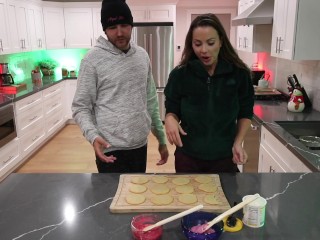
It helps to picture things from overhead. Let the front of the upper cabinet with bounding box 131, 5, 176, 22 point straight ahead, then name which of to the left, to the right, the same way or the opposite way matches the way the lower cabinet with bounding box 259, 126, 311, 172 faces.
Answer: to the right

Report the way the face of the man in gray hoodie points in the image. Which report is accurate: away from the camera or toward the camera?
toward the camera

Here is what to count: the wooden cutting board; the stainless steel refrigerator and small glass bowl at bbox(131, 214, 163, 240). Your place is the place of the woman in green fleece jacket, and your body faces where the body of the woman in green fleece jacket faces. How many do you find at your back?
1

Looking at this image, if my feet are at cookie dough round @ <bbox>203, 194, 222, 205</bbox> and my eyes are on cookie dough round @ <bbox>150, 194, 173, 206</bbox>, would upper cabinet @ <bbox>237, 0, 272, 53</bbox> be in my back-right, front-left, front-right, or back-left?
back-right

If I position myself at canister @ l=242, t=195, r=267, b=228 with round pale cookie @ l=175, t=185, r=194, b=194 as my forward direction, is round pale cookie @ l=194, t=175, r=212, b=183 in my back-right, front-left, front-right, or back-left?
front-right

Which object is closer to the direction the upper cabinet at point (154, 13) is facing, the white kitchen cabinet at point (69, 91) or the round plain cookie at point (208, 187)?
the round plain cookie

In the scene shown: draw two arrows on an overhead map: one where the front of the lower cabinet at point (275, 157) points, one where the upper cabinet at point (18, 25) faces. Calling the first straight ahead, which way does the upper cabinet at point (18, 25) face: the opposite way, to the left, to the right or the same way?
the opposite way

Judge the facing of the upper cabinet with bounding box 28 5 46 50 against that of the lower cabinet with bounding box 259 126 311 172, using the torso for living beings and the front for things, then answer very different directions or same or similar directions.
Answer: very different directions

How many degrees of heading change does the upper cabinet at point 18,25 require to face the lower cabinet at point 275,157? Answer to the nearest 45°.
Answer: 0° — it already faces it

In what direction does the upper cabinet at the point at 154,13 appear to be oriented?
toward the camera

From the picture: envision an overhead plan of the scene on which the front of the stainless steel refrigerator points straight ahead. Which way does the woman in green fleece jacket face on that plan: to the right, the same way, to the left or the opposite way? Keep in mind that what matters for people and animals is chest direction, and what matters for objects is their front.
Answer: the same way

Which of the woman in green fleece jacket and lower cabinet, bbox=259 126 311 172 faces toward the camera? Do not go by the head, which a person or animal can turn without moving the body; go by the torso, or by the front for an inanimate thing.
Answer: the woman in green fleece jacket

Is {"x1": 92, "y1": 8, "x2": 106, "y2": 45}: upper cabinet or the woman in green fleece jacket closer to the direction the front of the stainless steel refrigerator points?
the woman in green fleece jacket

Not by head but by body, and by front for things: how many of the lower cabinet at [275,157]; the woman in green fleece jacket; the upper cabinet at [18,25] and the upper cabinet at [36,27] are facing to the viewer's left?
1

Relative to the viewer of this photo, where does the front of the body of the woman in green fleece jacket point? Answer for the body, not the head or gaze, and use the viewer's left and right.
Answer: facing the viewer

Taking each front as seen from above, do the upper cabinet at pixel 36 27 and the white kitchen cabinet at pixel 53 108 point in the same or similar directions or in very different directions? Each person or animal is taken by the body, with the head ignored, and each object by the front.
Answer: same or similar directions

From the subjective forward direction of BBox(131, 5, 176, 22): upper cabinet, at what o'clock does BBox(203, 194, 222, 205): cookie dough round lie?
The cookie dough round is roughly at 12 o'clock from the upper cabinet.

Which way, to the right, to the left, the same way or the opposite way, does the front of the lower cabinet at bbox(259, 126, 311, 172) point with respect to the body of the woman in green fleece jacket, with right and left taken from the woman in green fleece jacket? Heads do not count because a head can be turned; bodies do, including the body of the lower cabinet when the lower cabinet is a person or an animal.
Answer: to the right

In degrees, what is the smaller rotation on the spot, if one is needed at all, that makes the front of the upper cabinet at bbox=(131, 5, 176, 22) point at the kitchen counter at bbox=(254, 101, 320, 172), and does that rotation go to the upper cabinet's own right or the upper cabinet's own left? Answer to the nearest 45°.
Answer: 0° — it already faces it

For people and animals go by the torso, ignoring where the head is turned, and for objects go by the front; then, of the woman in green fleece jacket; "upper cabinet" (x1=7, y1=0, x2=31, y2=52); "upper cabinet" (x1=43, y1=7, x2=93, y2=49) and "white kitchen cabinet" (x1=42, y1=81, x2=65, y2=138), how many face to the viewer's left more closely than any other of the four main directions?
0
